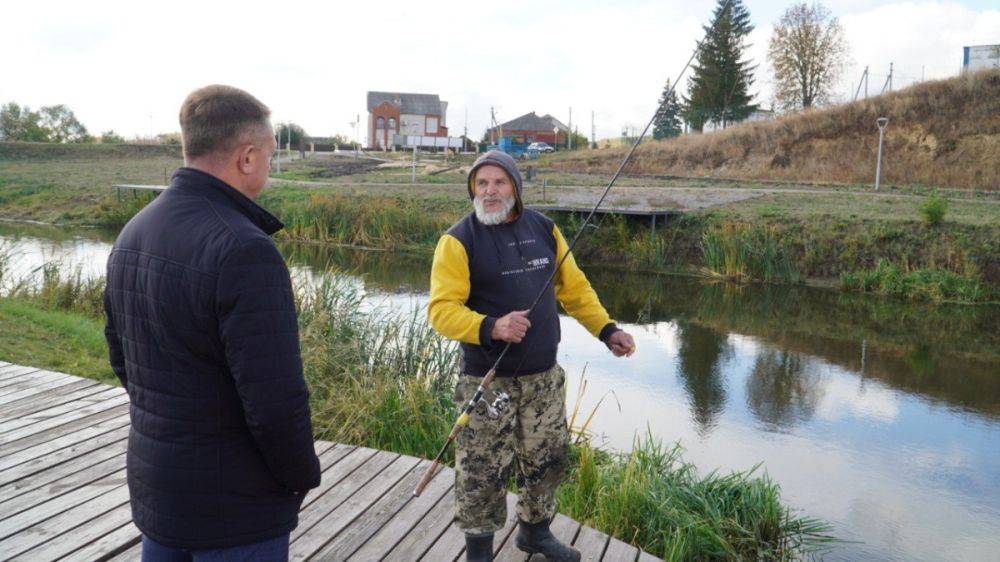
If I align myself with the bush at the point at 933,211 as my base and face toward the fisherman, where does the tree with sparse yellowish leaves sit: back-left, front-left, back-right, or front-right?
back-right

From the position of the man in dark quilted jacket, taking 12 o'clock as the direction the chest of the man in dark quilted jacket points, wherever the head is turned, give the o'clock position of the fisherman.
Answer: The fisherman is roughly at 12 o'clock from the man in dark quilted jacket.

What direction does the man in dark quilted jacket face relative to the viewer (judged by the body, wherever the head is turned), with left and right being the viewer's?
facing away from the viewer and to the right of the viewer

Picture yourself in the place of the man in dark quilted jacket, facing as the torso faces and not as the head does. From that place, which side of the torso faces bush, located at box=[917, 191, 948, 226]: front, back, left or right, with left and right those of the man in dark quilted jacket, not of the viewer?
front

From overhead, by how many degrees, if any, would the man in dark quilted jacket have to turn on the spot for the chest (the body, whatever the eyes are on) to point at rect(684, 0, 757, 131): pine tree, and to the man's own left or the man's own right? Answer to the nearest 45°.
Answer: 0° — they already face it
